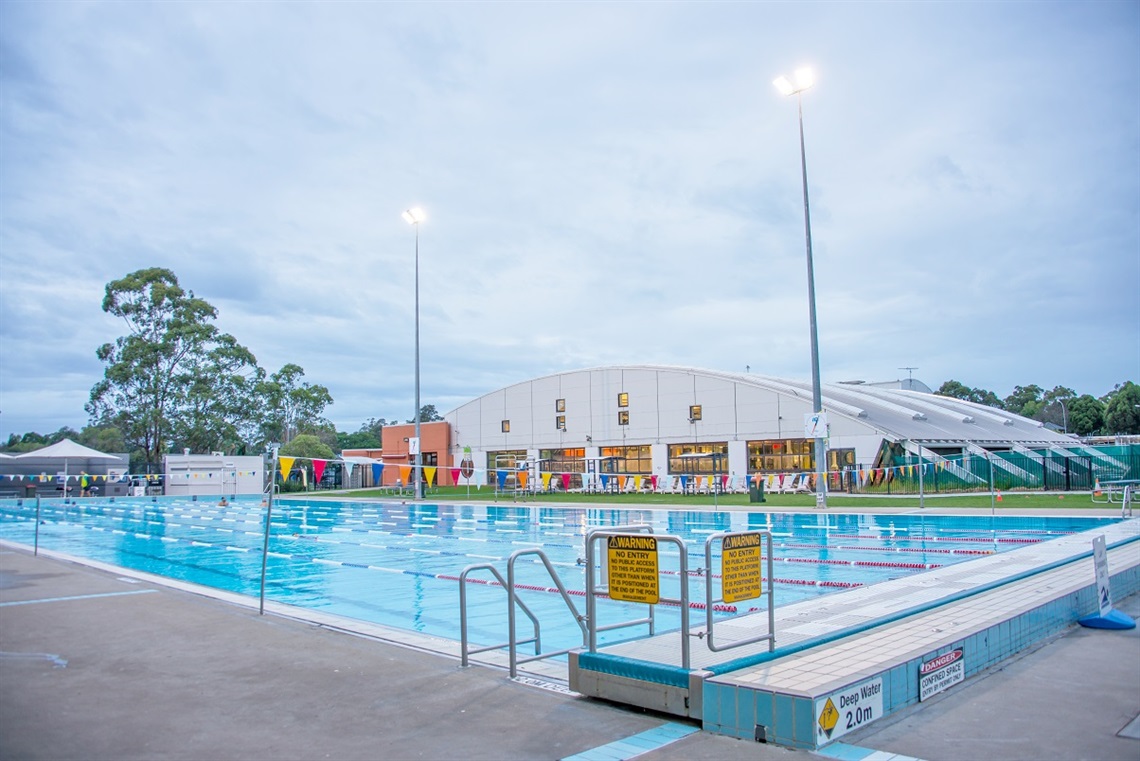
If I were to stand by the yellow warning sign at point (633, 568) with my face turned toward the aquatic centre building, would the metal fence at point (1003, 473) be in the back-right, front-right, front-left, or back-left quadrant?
front-right

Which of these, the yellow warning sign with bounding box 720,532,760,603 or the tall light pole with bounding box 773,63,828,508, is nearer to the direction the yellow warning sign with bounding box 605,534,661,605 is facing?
the yellow warning sign

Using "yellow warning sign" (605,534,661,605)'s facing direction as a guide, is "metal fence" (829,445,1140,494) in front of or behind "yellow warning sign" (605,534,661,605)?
behind

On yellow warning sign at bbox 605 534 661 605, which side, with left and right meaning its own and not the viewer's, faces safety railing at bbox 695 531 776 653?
left

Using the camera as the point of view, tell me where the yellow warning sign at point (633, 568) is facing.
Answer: facing the viewer

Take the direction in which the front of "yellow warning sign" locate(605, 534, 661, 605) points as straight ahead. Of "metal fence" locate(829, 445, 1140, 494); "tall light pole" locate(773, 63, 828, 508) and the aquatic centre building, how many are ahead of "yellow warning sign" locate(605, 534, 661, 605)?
0

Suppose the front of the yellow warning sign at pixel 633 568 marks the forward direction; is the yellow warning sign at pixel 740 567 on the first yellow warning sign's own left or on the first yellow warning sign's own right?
on the first yellow warning sign's own left

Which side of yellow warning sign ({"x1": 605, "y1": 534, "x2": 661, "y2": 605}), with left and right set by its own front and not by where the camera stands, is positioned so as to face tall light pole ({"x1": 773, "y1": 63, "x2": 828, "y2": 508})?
back

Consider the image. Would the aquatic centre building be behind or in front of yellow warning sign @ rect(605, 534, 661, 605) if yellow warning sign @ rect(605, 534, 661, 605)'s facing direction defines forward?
behind
